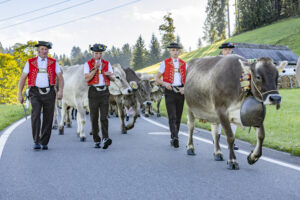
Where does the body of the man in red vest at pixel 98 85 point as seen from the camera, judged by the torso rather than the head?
toward the camera

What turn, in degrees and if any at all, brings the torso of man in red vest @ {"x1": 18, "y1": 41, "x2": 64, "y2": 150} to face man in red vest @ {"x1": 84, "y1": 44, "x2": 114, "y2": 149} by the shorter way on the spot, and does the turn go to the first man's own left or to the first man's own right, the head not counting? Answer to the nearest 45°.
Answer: approximately 90° to the first man's own left

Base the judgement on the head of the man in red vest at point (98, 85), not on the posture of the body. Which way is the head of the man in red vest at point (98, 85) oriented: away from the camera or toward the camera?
toward the camera

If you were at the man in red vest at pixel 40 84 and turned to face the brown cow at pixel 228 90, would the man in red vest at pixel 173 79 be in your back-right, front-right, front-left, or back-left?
front-left

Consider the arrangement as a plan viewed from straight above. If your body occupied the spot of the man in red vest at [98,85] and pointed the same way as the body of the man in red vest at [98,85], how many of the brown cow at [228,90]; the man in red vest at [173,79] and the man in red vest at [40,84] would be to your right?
1

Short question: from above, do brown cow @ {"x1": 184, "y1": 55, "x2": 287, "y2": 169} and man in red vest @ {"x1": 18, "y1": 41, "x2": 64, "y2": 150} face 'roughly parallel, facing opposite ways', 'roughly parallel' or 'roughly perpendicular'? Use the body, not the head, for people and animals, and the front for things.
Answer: roughly parallel

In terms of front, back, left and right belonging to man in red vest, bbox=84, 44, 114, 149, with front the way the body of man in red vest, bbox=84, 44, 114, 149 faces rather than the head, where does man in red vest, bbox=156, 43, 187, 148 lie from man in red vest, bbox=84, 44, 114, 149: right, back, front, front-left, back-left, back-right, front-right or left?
left

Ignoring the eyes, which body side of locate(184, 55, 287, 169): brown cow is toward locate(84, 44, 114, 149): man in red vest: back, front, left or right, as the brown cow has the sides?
back

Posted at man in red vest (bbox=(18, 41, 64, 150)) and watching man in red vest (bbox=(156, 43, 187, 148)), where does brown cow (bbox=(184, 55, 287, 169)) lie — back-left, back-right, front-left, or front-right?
front-right

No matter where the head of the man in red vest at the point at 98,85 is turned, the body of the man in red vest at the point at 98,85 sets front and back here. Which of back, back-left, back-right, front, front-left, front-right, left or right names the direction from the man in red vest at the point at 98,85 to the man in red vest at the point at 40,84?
right

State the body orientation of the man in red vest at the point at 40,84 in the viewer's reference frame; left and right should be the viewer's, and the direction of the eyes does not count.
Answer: facing the viewer

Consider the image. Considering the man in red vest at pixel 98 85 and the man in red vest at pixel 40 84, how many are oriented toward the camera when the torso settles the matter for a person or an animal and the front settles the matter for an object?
2

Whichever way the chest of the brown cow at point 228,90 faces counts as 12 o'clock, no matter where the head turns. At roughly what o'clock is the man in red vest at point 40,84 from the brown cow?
The man in red vest is roughly at 5 o'clock from the brown cow.
